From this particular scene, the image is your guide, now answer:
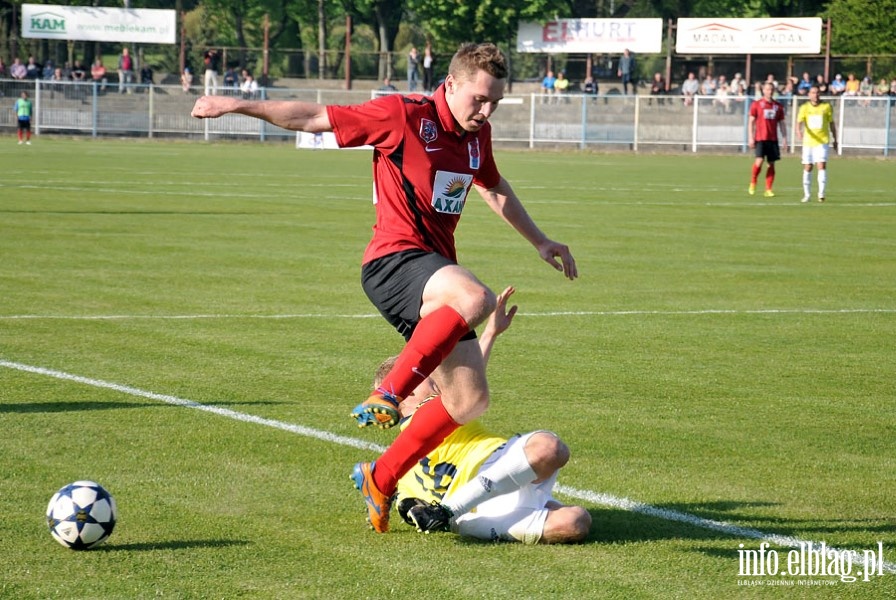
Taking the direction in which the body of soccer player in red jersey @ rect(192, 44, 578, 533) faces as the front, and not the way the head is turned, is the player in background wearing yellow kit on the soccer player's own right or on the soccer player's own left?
on the soccer player's own left

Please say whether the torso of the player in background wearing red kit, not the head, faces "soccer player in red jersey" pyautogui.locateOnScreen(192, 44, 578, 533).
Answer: yes

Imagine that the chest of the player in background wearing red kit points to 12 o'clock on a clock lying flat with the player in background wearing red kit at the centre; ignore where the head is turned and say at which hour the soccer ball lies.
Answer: The soccer ball is roughly at 12 o'clock from the player in background wearing red kit.

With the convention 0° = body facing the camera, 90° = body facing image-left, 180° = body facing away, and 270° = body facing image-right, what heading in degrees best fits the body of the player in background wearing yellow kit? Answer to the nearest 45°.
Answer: approximately 0°

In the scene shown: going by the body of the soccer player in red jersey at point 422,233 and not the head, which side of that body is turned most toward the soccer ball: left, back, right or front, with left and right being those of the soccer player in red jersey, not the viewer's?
right

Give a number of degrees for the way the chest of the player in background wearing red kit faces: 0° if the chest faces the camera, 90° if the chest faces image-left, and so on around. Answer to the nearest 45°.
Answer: approximately 0°

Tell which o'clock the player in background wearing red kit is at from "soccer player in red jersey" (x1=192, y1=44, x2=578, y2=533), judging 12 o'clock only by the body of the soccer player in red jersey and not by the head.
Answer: The player in background wearing red kit is roughly at 8 o'clock from the soccer player in red jersey.

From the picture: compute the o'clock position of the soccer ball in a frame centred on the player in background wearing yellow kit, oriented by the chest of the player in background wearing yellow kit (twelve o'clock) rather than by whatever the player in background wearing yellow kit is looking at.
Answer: The soccer ball is roughly at 12 o'clock from the player in background wearing yellow kit.

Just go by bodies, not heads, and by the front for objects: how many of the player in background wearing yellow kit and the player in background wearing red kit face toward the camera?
2

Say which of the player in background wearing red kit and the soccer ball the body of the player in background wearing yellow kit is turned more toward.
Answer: the soccer ball

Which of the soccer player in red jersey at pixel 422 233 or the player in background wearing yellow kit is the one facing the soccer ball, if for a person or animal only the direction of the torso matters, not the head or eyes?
the player in background wearing yellow kit
